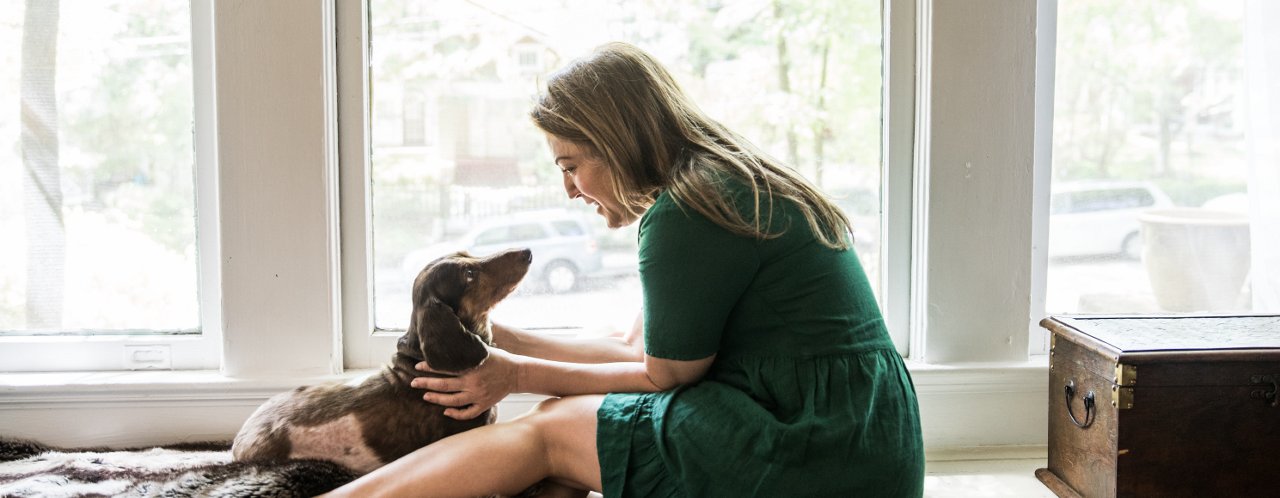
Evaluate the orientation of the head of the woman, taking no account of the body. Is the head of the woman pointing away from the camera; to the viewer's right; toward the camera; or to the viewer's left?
to the viewer's left

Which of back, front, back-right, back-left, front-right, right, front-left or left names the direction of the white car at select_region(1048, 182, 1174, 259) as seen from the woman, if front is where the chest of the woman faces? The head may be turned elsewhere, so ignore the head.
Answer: back-right

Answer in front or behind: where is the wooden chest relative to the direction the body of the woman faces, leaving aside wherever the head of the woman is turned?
behind

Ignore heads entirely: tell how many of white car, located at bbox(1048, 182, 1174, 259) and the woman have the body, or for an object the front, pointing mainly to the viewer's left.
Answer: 2

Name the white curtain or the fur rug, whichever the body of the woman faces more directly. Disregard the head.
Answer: the fur rug

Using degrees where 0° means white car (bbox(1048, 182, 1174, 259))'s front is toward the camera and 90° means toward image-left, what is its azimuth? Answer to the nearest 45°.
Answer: approximately 90°

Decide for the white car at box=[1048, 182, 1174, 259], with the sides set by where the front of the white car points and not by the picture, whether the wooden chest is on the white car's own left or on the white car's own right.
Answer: on the white car's own left

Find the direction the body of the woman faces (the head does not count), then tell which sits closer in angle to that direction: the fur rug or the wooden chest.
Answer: the fur rug

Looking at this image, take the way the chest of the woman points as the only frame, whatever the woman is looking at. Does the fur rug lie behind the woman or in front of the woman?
in front

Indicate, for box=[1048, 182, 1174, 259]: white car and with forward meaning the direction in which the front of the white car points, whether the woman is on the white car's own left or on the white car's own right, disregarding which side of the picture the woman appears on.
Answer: on the white car's own left

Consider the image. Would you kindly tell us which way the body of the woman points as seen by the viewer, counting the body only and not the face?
to the viewer's left

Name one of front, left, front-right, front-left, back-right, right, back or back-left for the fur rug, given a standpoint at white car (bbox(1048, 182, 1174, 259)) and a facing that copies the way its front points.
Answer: front-left
